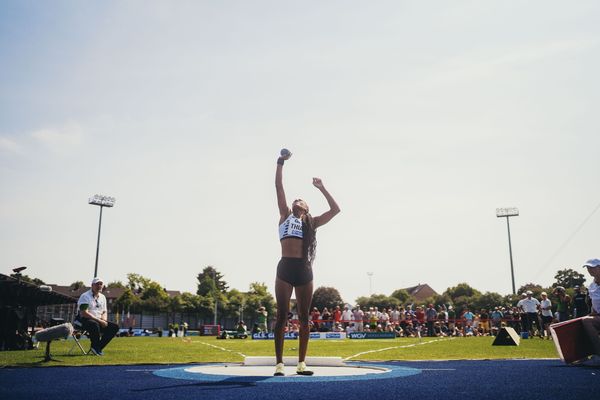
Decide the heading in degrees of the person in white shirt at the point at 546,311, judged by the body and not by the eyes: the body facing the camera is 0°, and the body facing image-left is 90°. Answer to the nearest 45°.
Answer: approximately 45°

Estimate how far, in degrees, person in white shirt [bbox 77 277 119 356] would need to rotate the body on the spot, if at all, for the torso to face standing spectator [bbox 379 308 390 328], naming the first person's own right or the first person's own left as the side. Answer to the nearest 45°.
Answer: approximately 90° to the first person's own left

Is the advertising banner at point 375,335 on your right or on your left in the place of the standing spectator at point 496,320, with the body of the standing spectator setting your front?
on your right

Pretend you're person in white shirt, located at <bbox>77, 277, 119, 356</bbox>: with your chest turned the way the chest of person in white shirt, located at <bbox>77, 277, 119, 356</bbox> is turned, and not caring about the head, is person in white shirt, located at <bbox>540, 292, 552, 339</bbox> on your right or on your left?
on your left

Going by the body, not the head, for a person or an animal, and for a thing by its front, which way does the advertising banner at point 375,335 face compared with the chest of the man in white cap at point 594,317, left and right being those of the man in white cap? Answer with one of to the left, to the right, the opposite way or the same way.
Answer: to the left

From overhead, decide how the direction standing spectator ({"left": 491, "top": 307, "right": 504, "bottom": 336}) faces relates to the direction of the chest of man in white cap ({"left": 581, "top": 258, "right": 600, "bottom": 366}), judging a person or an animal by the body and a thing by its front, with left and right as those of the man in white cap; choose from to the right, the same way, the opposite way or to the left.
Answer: to the left

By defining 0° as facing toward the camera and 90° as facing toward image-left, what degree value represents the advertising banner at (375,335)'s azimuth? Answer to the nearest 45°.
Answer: approximately 0°

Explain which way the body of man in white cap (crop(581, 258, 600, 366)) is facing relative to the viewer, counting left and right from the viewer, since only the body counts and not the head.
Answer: facing to the left of the viewer

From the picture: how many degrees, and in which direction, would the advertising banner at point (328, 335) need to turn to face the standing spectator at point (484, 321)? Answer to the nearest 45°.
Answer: approximately 90° to its left

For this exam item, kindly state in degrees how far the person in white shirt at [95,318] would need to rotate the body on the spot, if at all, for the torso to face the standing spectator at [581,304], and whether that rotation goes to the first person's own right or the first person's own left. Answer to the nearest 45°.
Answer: approximately 45° to the first person's own left
